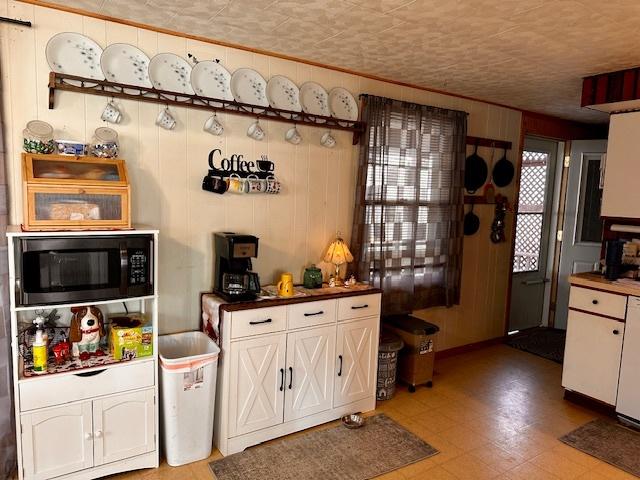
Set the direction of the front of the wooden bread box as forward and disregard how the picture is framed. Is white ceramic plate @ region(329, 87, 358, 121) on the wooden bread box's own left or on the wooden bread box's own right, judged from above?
on the wooden bread box's own left

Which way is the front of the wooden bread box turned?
toward the camera

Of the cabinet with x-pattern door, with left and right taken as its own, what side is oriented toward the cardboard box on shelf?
right

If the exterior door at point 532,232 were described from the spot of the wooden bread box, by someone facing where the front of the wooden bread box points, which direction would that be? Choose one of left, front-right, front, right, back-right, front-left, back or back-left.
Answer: left

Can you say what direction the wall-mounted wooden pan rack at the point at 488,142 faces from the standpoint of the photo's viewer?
facing the viewer and to the right of the viewer

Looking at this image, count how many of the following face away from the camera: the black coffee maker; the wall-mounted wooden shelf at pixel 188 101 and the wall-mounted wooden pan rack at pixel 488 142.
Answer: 0

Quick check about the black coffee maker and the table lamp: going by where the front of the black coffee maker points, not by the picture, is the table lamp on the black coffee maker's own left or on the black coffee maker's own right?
on the black coffee maker's own left

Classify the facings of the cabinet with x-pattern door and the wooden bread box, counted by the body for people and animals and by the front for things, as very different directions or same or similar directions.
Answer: same or similar directions

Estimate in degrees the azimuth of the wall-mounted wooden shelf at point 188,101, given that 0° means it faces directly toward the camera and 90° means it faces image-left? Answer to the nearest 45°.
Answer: approximately 315°

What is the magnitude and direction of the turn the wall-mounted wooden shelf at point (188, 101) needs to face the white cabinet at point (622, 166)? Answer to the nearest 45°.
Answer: approximately 45° to its left
